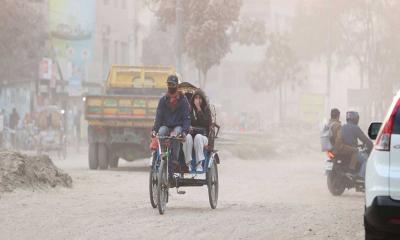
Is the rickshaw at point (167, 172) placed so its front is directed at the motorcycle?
no

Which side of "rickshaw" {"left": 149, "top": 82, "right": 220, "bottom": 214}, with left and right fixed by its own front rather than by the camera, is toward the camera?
front

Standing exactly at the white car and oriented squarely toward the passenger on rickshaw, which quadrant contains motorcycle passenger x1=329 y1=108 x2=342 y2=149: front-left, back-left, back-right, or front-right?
front-right

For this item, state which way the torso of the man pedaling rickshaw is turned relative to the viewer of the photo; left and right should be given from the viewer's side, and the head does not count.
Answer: facing the viewer

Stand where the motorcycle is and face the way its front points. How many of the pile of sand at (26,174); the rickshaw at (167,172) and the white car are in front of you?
0

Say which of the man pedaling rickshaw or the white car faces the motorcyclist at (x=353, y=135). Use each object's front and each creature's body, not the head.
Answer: the white car

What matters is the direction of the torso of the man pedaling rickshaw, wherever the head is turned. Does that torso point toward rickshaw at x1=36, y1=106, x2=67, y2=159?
no

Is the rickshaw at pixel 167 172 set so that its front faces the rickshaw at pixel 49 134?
no

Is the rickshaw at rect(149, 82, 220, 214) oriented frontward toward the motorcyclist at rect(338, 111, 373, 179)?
no

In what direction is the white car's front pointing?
away from the camera
